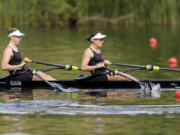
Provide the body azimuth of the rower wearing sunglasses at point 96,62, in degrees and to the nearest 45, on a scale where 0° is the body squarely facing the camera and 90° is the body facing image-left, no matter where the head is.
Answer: approximately 270°

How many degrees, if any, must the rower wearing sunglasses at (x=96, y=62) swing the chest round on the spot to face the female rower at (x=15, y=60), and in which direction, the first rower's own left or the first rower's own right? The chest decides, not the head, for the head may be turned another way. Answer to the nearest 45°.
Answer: approximately 180°

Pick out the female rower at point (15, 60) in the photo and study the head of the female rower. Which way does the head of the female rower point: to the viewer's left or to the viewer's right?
to the viewer's right
